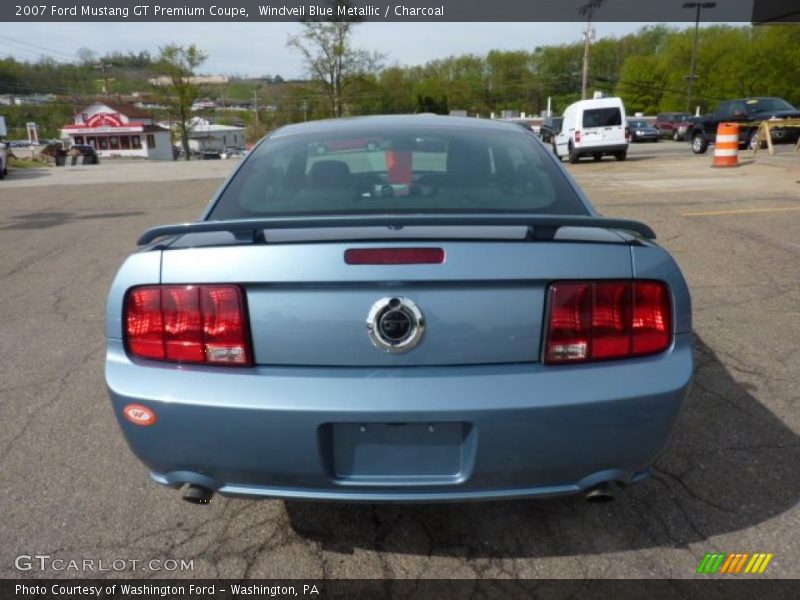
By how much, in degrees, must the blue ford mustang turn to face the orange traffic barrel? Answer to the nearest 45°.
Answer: approximately 45° to its right

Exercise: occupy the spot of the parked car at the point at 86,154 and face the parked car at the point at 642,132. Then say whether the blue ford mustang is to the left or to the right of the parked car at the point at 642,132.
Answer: right

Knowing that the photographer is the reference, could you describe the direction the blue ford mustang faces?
facing away from the viewer

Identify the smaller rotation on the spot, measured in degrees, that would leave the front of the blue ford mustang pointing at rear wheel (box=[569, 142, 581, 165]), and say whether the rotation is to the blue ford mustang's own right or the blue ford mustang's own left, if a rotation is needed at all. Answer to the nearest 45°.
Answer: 0° — it already faces it

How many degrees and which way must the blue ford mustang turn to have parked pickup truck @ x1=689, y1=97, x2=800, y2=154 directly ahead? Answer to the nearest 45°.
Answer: approximately 45° to its right
